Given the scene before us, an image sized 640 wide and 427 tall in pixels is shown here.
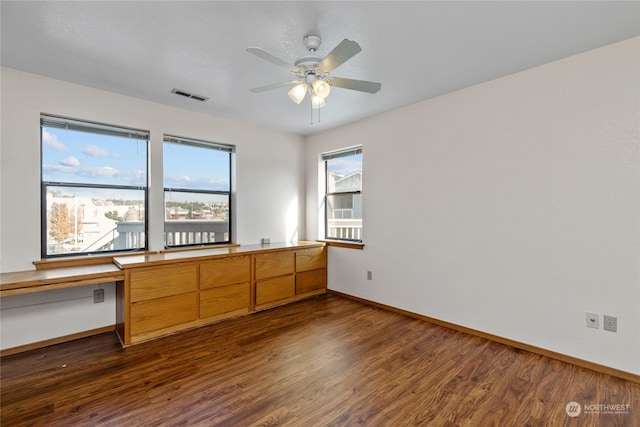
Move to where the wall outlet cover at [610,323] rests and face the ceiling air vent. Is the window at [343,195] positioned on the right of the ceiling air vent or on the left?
right

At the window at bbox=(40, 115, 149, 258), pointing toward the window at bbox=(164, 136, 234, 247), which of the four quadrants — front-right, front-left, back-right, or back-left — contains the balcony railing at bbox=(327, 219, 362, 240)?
front-right

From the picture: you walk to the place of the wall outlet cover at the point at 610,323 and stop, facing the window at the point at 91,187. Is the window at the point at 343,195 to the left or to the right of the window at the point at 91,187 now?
right

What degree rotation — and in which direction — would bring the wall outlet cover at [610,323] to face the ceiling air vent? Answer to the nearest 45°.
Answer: approximately 45° to its right

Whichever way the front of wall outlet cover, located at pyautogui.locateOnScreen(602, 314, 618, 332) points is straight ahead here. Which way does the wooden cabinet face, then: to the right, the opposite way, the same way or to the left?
to the left

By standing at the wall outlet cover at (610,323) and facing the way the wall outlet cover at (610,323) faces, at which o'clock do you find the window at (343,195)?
The window is roughly at 3 o'clock from the wall outlet cover.

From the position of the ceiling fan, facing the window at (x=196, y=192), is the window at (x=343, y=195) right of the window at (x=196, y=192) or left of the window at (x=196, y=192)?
right

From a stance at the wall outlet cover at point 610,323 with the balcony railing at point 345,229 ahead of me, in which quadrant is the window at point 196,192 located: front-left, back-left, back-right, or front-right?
front-left

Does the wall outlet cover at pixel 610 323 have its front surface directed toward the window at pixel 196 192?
no

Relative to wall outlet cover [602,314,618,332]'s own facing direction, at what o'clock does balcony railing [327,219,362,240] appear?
The balcony railing is roughly at 3 o'clock from the wall outlet cover.

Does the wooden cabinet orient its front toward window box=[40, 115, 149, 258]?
no

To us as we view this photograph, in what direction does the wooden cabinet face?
facing the viewer and to the right of the viewer
